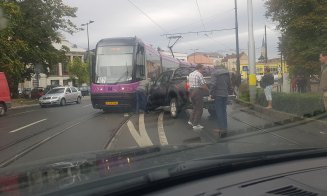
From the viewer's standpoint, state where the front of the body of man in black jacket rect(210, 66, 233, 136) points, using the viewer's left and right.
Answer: facing away from the viewer and to the left of the viewer

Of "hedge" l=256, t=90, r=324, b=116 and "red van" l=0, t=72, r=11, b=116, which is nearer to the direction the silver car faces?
the red van

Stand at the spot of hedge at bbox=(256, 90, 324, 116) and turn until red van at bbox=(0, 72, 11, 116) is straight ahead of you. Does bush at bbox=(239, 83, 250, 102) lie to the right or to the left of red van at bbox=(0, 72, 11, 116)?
right

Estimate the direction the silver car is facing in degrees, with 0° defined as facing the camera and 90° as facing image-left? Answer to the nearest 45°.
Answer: approximately 45°
